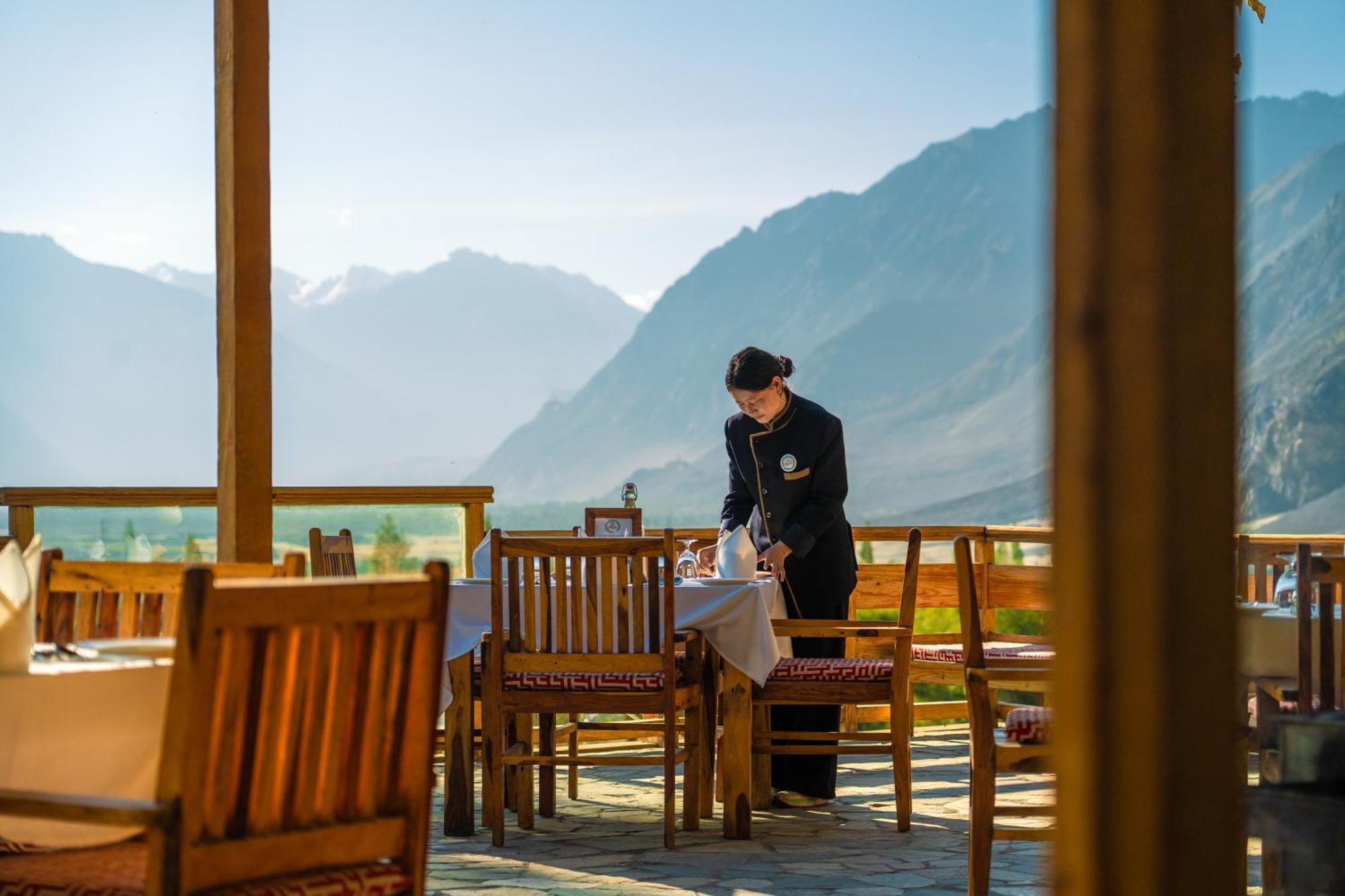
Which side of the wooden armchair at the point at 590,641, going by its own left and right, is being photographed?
back

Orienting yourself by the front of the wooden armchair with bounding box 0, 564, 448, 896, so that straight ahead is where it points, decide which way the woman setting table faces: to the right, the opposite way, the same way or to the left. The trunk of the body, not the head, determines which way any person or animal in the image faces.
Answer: to the left

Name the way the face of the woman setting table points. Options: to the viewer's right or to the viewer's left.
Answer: to the viewer's left

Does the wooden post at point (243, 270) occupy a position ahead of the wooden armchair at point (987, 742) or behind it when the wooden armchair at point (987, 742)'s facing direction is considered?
behind

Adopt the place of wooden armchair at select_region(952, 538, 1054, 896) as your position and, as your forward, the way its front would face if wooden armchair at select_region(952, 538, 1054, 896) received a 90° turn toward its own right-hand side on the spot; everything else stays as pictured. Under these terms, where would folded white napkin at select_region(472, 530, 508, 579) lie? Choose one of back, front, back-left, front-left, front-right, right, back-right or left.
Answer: back-right

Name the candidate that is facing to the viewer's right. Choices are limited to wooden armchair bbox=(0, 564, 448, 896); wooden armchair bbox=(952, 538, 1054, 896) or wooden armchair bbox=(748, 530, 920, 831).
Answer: wooden armchair bbox=(952, 538, 1054, 896)
